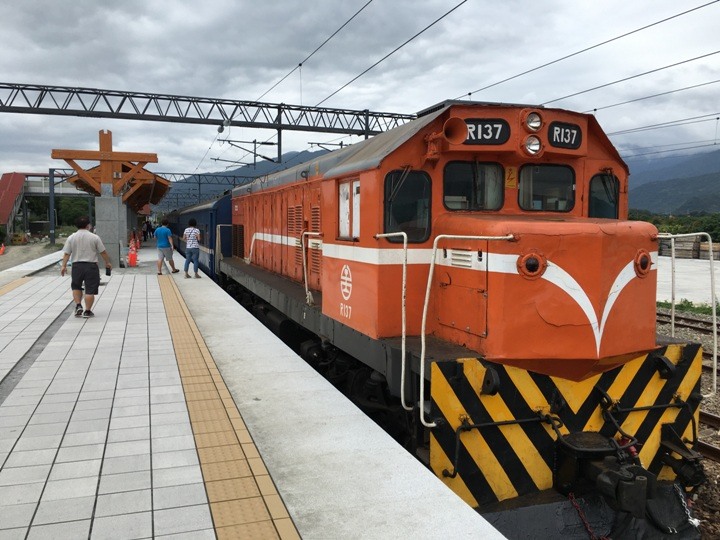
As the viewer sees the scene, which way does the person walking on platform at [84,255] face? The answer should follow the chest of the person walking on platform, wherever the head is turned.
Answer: away from the camera

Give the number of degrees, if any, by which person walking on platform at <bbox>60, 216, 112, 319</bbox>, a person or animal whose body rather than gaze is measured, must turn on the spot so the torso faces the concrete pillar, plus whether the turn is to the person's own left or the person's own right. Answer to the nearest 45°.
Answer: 0° — they already face it

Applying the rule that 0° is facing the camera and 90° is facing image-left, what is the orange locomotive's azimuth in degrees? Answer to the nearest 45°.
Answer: approximately 315°

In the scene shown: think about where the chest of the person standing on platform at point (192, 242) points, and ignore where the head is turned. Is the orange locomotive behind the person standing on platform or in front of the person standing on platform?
behind

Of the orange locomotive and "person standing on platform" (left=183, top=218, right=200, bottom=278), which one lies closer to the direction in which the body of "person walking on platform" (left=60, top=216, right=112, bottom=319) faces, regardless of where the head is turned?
the person standing on platform

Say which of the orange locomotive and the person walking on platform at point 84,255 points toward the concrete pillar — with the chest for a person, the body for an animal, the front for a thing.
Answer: the person walking on platform

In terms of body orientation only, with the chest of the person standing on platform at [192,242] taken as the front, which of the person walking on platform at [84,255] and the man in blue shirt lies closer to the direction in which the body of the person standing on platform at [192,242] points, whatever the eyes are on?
the man in blue shirt

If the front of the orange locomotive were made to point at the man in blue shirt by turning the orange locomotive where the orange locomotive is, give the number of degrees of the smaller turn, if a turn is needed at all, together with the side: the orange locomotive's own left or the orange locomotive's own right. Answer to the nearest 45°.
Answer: approximately 180°

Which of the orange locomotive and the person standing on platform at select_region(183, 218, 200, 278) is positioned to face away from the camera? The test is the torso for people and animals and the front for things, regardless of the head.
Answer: the person standing on platform

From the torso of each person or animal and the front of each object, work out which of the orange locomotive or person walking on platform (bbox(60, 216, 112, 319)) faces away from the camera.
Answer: the person walking on platform

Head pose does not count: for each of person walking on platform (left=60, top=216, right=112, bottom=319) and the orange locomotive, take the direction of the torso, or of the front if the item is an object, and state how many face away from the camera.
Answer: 1
